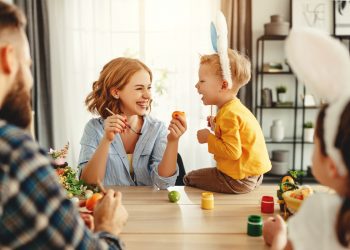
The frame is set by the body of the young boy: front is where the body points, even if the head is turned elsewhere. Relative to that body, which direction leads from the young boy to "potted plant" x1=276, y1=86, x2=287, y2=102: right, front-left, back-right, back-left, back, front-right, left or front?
right

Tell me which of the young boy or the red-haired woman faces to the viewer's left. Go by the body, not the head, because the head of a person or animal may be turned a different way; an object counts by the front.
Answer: the young boy

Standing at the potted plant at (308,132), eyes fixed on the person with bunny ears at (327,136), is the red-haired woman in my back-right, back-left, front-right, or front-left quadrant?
front-right

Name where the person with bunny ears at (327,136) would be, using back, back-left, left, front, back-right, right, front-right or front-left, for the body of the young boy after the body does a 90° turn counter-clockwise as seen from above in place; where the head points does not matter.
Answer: front

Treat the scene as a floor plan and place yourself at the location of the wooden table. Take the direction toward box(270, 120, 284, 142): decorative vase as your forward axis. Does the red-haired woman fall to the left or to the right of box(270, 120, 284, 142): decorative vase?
left

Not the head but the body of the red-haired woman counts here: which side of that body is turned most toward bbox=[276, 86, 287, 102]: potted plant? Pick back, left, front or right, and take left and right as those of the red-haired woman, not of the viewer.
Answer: left

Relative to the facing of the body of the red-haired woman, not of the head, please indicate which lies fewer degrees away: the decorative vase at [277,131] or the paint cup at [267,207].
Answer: the paint cup

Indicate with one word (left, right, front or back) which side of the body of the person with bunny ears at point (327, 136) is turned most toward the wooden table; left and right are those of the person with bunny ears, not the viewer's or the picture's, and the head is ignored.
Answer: front

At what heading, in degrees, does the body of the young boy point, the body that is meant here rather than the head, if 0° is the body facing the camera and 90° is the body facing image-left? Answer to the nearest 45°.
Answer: approximately 90°

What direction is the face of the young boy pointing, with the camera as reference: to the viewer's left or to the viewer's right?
to the viewer's left

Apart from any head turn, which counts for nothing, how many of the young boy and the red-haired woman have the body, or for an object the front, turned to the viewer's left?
1

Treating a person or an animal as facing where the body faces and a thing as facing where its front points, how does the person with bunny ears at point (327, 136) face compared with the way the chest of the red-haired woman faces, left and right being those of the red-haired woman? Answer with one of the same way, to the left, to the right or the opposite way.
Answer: the opposite way

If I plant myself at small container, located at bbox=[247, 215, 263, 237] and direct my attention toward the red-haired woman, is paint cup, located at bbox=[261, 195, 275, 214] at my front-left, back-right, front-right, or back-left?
front-right

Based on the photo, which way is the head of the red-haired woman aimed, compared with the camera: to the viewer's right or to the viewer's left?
to the viewer's right

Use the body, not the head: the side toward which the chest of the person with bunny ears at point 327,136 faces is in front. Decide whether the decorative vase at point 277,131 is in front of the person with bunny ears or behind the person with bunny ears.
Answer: in front
